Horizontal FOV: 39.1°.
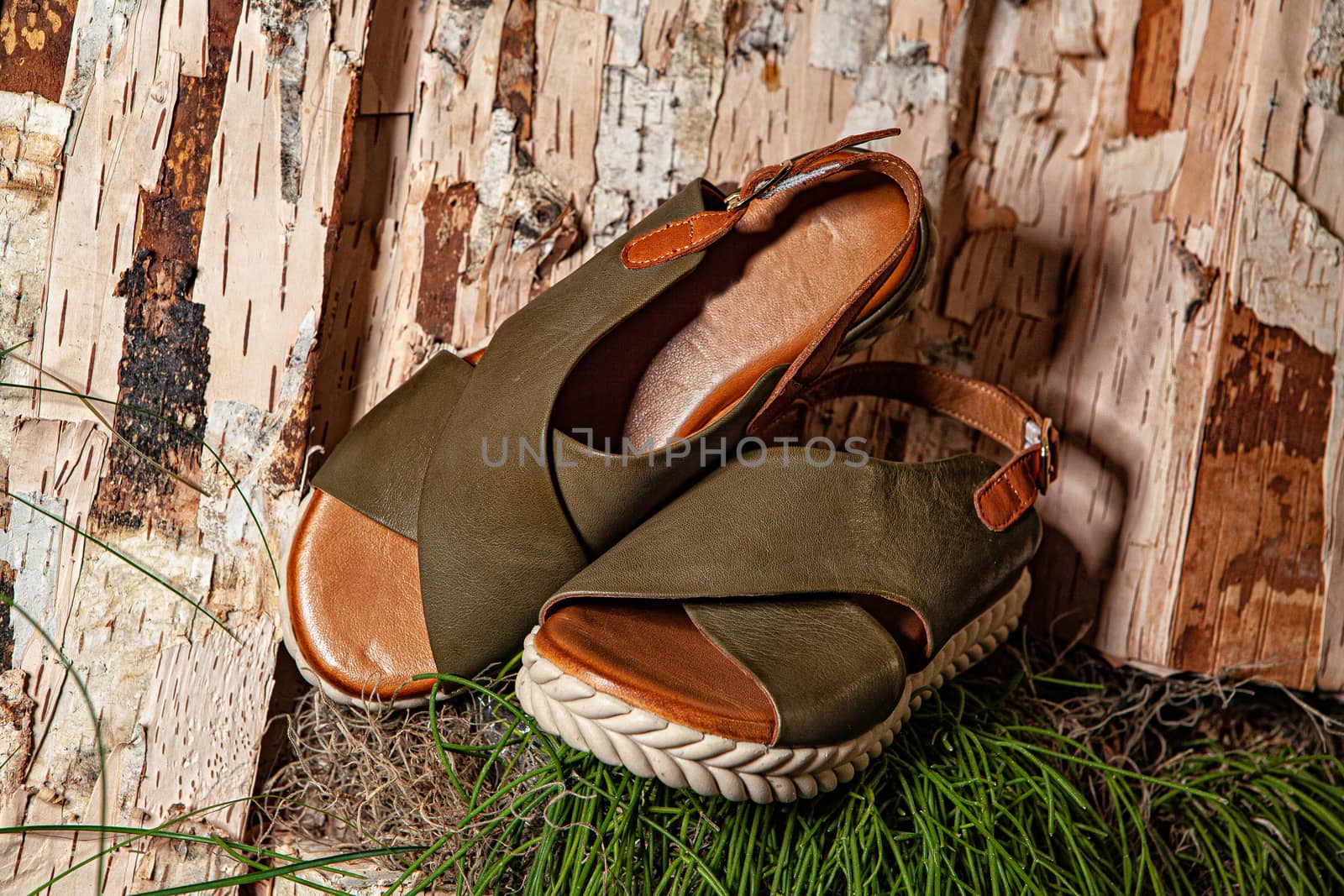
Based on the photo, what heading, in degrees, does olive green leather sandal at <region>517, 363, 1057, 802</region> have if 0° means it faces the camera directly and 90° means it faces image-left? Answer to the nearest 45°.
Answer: approximately 45°
